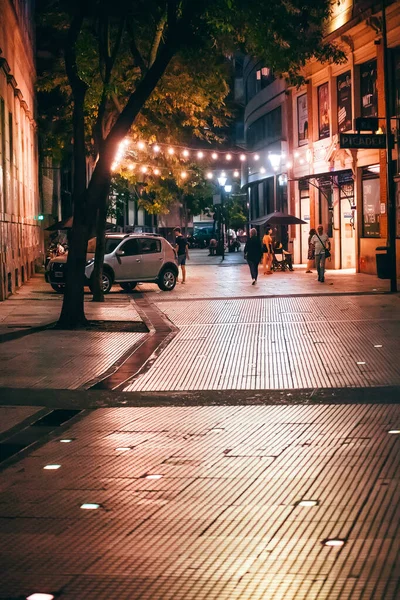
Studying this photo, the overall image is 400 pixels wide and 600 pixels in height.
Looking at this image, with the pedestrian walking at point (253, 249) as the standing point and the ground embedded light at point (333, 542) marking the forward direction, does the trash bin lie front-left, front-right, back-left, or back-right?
front-left

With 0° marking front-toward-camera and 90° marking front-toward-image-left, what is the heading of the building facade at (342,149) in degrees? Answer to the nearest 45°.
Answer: approximately 45°

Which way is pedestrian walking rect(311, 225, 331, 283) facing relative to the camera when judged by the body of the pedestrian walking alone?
toward the camera

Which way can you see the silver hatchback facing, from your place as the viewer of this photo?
facing the viewer and to the left of the viewer

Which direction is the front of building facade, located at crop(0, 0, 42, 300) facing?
to the viewer's right

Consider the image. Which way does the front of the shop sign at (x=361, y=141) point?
toward the camera

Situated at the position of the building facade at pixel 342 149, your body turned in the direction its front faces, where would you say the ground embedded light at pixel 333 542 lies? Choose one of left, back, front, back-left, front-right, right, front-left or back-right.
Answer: front-left
